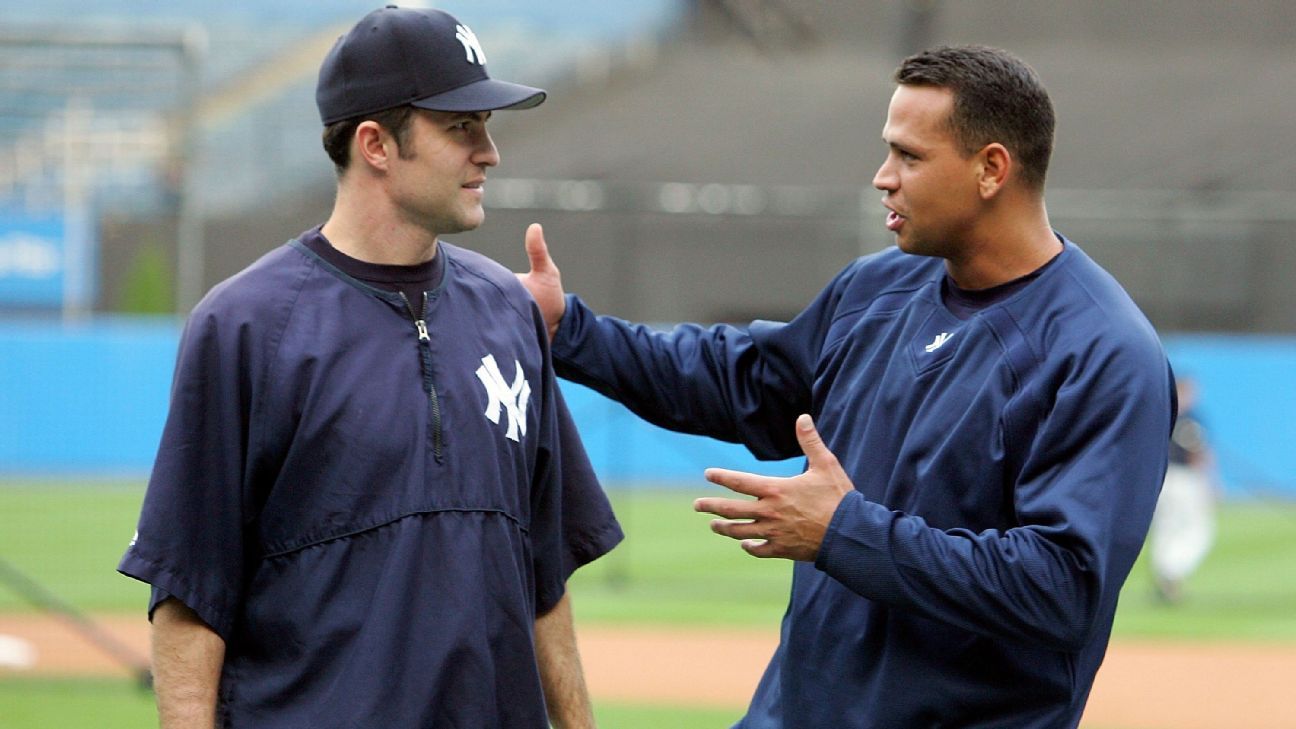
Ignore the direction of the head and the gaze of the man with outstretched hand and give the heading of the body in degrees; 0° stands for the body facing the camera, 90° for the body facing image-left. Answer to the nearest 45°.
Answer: approximately 45°

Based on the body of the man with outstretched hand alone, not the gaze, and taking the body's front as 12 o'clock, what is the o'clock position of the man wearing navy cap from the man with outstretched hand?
The man wearing navy cap is roughly at 1 o'clock from the man with outstretched hand.

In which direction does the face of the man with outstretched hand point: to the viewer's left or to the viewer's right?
to the viewer's left
